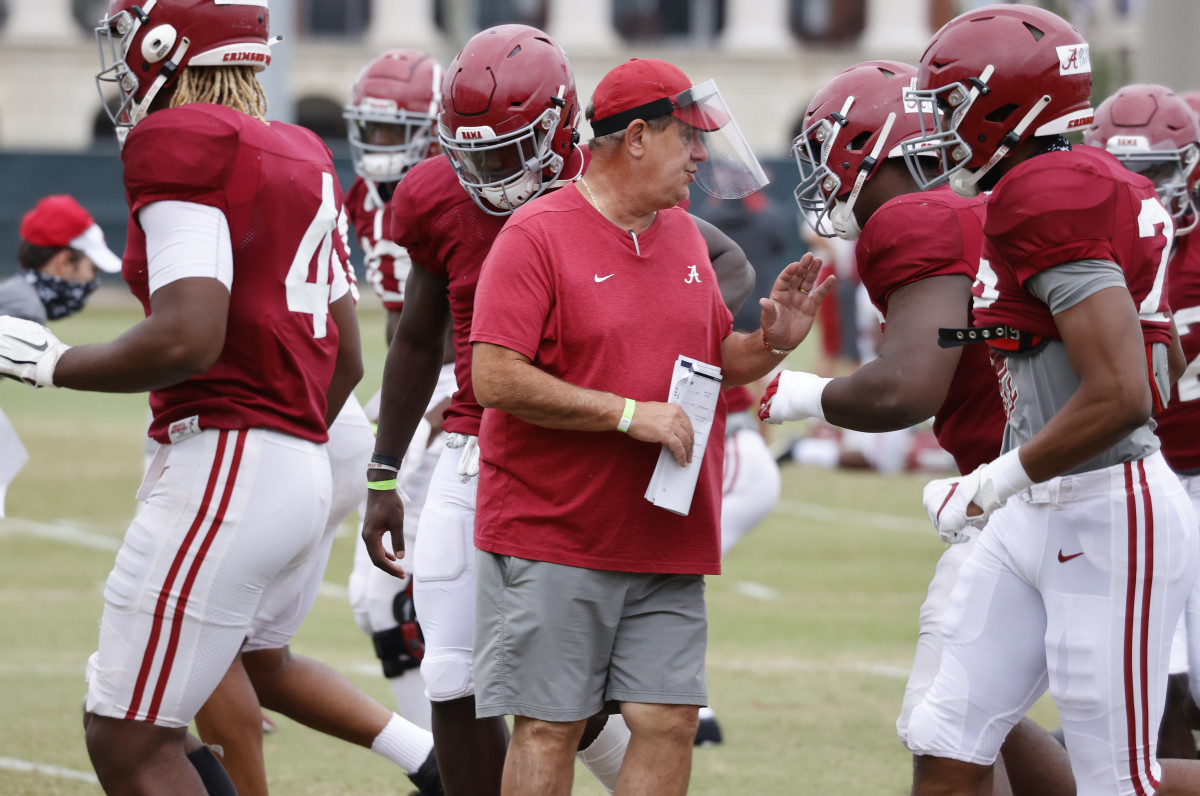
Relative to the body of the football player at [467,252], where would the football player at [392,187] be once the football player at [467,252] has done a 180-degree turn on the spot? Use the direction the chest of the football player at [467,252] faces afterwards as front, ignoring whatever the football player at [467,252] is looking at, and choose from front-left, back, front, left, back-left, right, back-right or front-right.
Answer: front

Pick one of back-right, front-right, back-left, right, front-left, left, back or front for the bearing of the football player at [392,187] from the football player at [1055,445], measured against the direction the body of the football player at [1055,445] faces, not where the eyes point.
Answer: front-right

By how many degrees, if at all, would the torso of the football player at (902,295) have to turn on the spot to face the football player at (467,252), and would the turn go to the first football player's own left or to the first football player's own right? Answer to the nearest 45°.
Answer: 0° — they already face them

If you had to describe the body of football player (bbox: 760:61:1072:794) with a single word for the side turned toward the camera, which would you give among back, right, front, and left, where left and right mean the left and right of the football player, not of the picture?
left

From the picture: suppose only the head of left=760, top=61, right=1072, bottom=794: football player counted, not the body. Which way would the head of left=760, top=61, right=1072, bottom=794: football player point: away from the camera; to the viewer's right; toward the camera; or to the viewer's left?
to the viewer's left

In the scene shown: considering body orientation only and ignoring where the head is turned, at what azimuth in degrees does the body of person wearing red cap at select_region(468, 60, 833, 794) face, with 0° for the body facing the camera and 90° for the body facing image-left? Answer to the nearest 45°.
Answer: approximately 315°

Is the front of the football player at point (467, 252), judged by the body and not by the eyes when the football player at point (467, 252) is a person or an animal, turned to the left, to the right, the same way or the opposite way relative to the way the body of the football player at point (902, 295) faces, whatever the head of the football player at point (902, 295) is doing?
to the left

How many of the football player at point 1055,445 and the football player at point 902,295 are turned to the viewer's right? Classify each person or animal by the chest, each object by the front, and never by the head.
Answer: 0

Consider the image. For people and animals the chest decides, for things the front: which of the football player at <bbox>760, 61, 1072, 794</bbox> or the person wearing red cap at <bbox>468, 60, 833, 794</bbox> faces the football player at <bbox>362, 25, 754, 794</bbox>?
the football player at <bbox>760, 61, 1072, 794</bbox>

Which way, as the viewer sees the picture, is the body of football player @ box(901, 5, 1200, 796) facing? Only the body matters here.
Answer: to the viewer's left

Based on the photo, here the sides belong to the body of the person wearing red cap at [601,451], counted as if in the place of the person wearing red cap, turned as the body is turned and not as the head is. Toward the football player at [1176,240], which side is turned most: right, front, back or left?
left

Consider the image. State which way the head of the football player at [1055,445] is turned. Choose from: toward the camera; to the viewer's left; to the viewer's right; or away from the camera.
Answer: to the viewer's left

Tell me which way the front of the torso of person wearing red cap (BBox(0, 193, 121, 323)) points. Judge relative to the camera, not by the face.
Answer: to the viewer's right

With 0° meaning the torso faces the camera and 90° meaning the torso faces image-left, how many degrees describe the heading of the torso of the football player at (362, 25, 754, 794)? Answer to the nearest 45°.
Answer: approximately 0°
